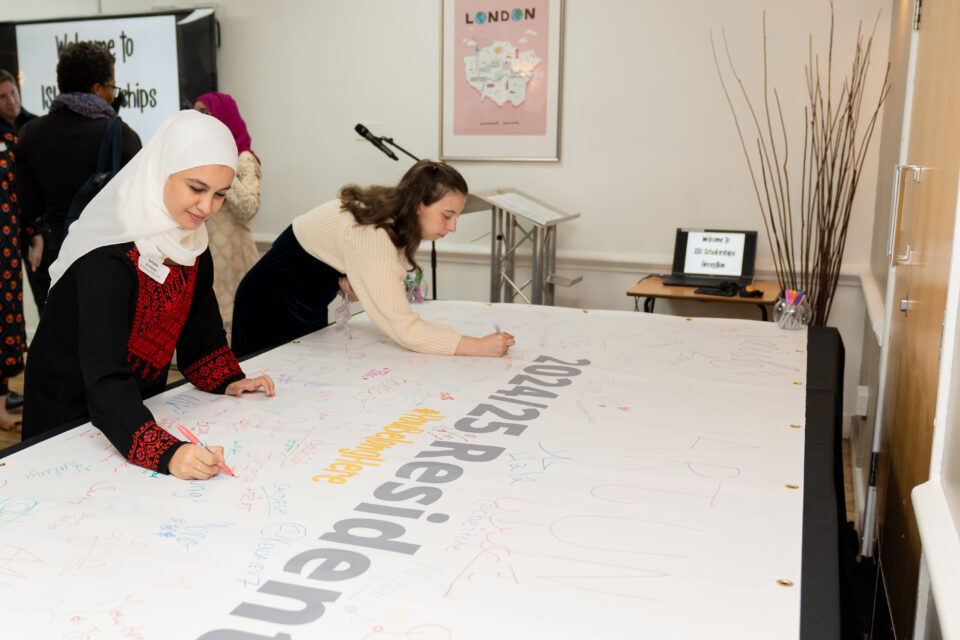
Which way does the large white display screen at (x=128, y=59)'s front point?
toward the camera

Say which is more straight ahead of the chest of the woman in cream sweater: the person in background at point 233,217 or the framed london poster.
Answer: the framed london poster

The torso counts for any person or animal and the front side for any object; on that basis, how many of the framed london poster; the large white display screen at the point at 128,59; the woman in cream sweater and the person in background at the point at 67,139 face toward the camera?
2

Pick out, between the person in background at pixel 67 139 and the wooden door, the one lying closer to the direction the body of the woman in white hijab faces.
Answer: the wooden door

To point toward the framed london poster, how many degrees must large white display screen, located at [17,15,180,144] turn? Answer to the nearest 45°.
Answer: approximately 45° to its left

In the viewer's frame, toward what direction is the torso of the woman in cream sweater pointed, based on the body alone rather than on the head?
to the viewer's right

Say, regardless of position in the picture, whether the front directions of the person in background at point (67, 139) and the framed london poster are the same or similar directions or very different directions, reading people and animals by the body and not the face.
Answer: very different directions

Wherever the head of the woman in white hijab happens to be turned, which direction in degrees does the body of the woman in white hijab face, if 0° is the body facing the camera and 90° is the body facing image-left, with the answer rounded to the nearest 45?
approximately 315°

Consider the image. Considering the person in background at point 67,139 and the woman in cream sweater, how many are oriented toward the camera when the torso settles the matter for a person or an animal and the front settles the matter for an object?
0

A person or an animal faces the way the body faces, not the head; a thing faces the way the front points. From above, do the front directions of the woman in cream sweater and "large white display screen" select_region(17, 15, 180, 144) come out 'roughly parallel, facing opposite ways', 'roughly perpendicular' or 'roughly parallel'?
roughly perpendicular

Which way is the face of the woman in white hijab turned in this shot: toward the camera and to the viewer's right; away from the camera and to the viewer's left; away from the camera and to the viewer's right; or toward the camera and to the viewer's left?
toward the camera and to the viewer's right

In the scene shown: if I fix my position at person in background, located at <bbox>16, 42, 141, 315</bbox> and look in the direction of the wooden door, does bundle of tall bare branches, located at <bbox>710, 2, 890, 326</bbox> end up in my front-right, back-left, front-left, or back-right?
front-left

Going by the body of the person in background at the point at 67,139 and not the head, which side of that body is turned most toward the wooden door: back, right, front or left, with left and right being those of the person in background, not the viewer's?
right

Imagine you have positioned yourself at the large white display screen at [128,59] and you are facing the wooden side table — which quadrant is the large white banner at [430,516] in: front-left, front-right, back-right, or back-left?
front-right

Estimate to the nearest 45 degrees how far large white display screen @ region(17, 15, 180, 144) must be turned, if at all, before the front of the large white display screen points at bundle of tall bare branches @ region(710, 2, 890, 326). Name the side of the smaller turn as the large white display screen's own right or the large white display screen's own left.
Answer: approximately 45° to the large white display screen's own left

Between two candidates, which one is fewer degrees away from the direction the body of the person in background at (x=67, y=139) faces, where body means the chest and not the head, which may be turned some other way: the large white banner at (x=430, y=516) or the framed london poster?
the framed london poster

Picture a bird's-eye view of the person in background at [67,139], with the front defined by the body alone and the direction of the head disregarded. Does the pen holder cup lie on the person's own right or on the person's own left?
on the person's own right
